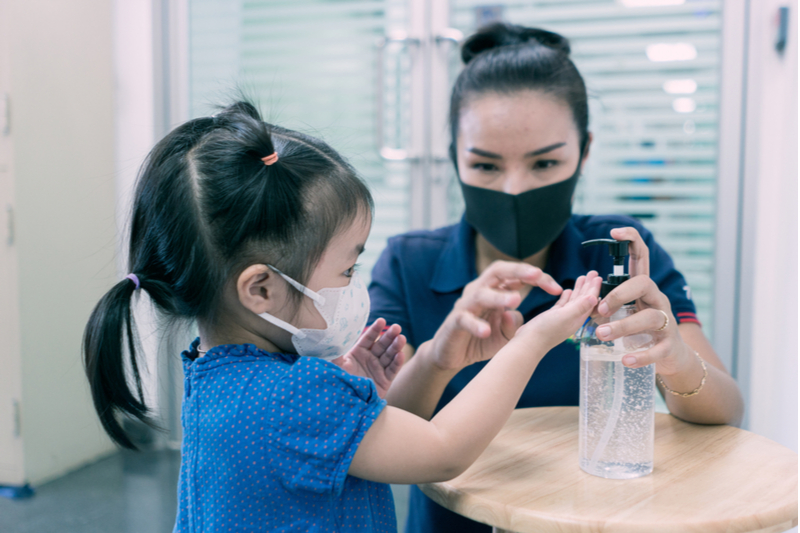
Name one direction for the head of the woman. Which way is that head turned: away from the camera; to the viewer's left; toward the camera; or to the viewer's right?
toward the camera

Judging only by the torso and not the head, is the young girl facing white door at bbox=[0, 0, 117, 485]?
no

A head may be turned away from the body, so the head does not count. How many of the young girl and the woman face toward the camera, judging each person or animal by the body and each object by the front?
1

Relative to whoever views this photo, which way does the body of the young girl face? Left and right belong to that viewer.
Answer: facing to the right of the viewer

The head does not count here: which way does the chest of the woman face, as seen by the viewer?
toward the camera

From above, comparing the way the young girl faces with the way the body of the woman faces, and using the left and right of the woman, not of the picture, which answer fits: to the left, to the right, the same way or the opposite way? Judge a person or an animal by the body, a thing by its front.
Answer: to the left
